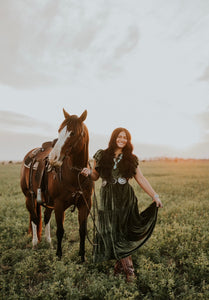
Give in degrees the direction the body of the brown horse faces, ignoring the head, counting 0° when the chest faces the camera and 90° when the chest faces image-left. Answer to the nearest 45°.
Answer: approximately 315°

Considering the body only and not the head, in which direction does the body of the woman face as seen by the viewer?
toward the camera

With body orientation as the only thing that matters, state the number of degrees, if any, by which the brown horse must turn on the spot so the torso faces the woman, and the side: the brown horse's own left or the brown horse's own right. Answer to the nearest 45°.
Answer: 0° — it already faces them

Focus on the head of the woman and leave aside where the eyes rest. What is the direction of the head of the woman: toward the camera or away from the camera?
toward the camera

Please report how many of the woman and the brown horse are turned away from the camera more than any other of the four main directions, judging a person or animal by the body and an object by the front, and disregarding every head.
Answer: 0

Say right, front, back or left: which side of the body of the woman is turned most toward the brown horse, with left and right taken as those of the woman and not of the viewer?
right
